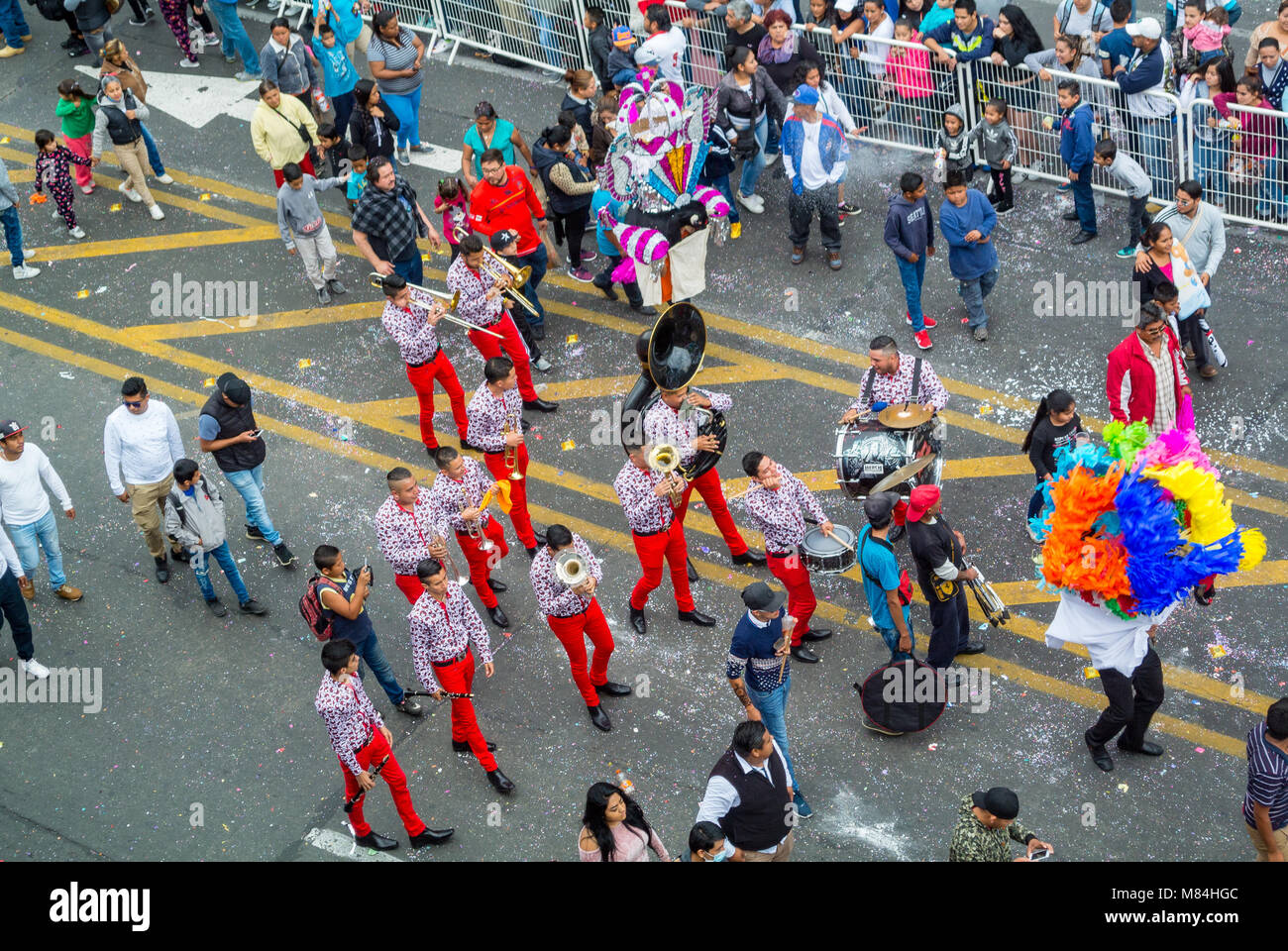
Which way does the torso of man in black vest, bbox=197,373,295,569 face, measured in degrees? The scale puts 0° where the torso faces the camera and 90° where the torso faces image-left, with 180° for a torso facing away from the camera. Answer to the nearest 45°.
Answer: approximately 315°

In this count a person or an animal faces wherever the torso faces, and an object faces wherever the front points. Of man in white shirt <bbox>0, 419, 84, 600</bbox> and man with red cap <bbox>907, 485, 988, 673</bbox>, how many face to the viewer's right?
1

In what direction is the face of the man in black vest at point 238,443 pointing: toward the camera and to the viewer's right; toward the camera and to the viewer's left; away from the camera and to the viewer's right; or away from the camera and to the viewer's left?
toward the camera and to the viewer's right

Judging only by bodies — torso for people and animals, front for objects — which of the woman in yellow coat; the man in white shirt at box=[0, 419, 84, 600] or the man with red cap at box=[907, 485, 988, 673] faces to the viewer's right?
the man with red cap

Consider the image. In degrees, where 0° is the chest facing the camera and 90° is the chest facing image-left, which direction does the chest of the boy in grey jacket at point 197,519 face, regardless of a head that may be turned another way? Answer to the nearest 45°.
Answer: approximately 315°

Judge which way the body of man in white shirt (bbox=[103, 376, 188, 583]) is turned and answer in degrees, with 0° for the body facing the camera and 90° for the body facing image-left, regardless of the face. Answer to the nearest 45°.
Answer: approximately 0°
